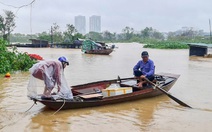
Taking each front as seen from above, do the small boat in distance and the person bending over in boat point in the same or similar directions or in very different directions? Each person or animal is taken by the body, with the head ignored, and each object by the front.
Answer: same or similar directions

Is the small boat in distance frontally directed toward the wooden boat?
no
